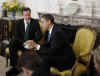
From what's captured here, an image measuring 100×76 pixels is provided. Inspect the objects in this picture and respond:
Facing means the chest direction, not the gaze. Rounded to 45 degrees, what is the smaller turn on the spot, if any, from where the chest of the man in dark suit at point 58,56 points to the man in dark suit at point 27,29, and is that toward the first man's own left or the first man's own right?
approximately 45° to the first man's own right

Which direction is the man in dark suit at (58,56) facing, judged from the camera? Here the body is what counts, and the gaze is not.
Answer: to the viewer's left

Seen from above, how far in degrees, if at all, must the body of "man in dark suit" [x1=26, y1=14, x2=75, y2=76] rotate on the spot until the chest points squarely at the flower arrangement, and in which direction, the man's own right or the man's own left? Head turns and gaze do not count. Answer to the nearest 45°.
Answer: approximately 45° to the man's own right
